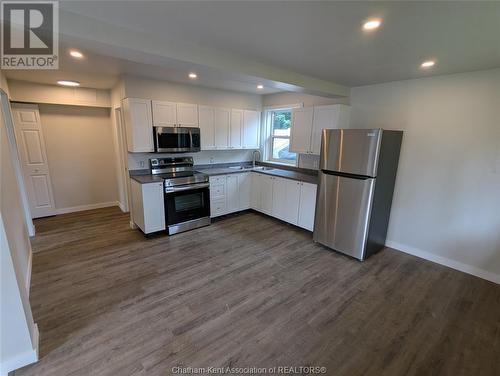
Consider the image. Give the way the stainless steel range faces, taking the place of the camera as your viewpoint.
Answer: facing the viewer and to the right of the viewer

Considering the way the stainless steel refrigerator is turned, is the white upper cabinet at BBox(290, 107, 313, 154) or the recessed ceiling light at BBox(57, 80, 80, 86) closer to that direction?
the recessed ceiling light

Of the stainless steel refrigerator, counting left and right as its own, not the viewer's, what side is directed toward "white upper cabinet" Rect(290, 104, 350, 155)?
right

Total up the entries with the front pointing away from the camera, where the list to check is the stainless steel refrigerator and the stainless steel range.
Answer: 0

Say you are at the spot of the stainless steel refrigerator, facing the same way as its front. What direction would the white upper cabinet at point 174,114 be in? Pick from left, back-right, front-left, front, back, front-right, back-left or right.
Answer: front-right

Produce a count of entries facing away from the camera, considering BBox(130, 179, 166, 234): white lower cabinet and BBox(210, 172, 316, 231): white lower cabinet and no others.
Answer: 0

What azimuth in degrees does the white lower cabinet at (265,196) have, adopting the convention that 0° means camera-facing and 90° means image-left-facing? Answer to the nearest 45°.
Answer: approximately 0°

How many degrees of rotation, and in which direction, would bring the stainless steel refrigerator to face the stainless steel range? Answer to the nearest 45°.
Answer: approximately 45° to its right

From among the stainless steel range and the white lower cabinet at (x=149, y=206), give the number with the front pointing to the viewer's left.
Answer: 0

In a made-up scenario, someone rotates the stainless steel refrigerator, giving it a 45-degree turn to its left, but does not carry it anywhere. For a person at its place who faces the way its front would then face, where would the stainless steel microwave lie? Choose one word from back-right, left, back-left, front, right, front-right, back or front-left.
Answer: right
